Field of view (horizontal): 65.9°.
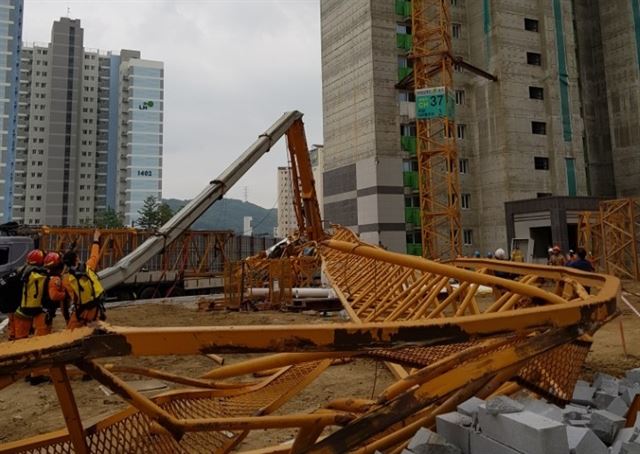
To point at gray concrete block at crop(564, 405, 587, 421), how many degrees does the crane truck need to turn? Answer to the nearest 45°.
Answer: approximately 90° to its left

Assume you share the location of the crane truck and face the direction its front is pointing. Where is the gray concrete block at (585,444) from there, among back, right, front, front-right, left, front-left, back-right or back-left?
left

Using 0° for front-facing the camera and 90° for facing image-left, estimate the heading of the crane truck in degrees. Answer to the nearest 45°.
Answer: approximately 90°

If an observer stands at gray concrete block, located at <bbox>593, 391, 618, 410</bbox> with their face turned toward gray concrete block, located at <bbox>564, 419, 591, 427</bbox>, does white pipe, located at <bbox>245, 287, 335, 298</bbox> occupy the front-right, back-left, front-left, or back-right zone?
back-right

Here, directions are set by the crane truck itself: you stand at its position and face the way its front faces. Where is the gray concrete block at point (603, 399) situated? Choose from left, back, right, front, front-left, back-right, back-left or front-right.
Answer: left

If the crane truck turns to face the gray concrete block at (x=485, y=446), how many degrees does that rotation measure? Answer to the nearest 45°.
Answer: approximately 90° to its left
